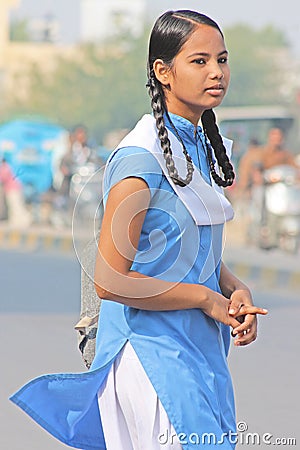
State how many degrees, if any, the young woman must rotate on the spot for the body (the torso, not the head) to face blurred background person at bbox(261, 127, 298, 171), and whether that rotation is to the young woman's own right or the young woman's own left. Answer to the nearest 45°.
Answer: approximately 135° to the young woman's own left

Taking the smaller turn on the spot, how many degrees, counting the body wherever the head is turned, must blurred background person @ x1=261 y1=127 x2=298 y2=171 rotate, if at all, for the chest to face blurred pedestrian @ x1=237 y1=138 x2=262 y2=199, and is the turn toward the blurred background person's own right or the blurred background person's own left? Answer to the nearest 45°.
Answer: approximately 135° to the blurred background person's own right

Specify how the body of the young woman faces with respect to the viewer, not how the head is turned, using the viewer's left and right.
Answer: facing the viewer and to the right of the viewer

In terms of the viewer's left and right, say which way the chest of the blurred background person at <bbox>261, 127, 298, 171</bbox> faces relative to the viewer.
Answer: facing the viewer

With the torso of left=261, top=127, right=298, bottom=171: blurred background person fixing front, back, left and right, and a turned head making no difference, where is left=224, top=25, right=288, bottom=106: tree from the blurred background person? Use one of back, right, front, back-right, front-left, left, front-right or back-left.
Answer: back

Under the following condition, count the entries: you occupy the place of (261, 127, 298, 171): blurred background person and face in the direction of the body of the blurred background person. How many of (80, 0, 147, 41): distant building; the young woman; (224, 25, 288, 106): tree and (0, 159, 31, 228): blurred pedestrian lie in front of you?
1

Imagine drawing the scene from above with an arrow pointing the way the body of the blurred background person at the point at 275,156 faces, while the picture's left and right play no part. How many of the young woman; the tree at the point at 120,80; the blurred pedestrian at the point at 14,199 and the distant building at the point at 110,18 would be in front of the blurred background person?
1

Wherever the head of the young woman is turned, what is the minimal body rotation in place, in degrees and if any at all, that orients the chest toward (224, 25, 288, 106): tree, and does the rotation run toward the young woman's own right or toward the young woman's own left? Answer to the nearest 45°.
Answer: approximately 135° to the young woman's own left

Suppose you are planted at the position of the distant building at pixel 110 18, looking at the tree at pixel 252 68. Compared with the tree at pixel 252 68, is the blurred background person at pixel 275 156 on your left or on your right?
right

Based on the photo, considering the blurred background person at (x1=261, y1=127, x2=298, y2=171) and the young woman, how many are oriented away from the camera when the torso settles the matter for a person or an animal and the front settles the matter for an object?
0

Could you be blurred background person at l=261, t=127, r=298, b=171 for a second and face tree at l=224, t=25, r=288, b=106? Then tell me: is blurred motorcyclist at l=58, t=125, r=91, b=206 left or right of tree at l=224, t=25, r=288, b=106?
left

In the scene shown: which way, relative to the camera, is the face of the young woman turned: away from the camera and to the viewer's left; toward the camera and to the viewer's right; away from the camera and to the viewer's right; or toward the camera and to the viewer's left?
toward the camera and to the viewer's right
